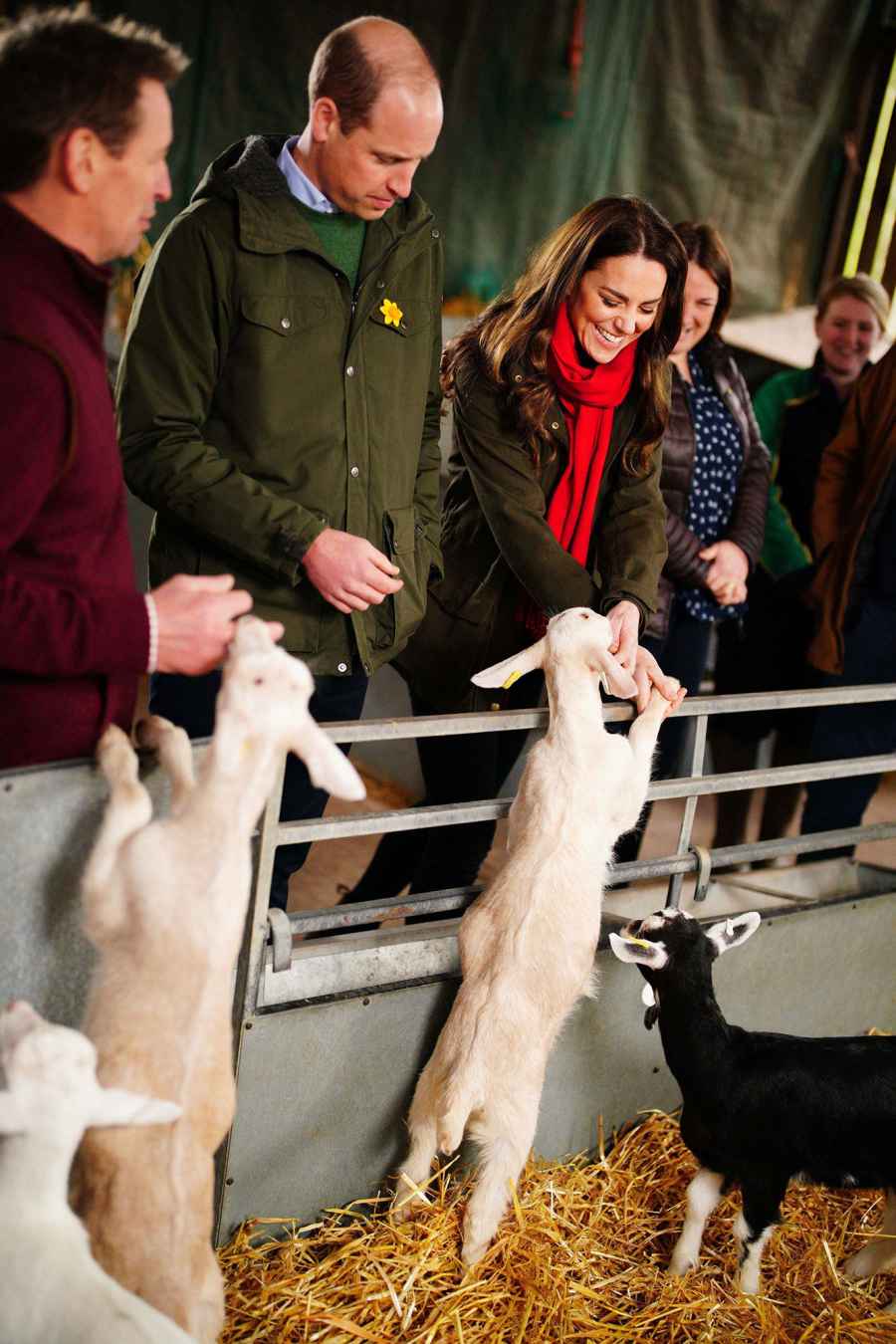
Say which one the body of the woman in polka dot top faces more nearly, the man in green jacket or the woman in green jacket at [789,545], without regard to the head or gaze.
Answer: the man in green jacket

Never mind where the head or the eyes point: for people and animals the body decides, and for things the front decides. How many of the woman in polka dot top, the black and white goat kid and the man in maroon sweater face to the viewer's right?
1

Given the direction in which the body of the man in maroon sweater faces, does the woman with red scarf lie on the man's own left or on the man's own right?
on the man's own left

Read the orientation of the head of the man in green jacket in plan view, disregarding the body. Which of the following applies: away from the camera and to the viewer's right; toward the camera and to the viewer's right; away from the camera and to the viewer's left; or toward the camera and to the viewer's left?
toward the camera and to the viewer's right

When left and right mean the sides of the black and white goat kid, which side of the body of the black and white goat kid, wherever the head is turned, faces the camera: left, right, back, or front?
left

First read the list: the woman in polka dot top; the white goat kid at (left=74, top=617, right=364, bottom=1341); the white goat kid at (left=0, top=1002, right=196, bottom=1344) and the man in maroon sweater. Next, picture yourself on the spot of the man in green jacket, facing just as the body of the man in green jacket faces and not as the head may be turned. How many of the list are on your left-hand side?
1

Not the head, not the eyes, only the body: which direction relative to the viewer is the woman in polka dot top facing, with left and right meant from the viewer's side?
facing the viewer and to the left of the viewer

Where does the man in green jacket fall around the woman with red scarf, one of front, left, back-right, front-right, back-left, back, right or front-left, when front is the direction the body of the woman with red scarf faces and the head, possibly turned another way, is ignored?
right

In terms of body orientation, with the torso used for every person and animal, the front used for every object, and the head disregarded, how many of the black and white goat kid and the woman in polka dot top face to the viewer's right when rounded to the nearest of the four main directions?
0

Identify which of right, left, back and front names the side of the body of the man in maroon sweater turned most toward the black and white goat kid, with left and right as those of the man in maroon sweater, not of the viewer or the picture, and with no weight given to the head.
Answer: front

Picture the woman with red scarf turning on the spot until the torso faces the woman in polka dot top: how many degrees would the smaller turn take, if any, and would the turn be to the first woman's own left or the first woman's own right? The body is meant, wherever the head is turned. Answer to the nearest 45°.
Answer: approximately 90° to the first woman's own left

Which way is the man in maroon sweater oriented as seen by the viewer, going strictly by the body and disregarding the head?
to the viewer's right

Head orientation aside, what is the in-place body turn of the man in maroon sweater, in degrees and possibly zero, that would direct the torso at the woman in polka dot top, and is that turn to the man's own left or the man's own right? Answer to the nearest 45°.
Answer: approximately 45° to the man's own left

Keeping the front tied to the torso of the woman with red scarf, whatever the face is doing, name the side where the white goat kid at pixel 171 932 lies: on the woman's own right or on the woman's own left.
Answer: on the woman's own right
